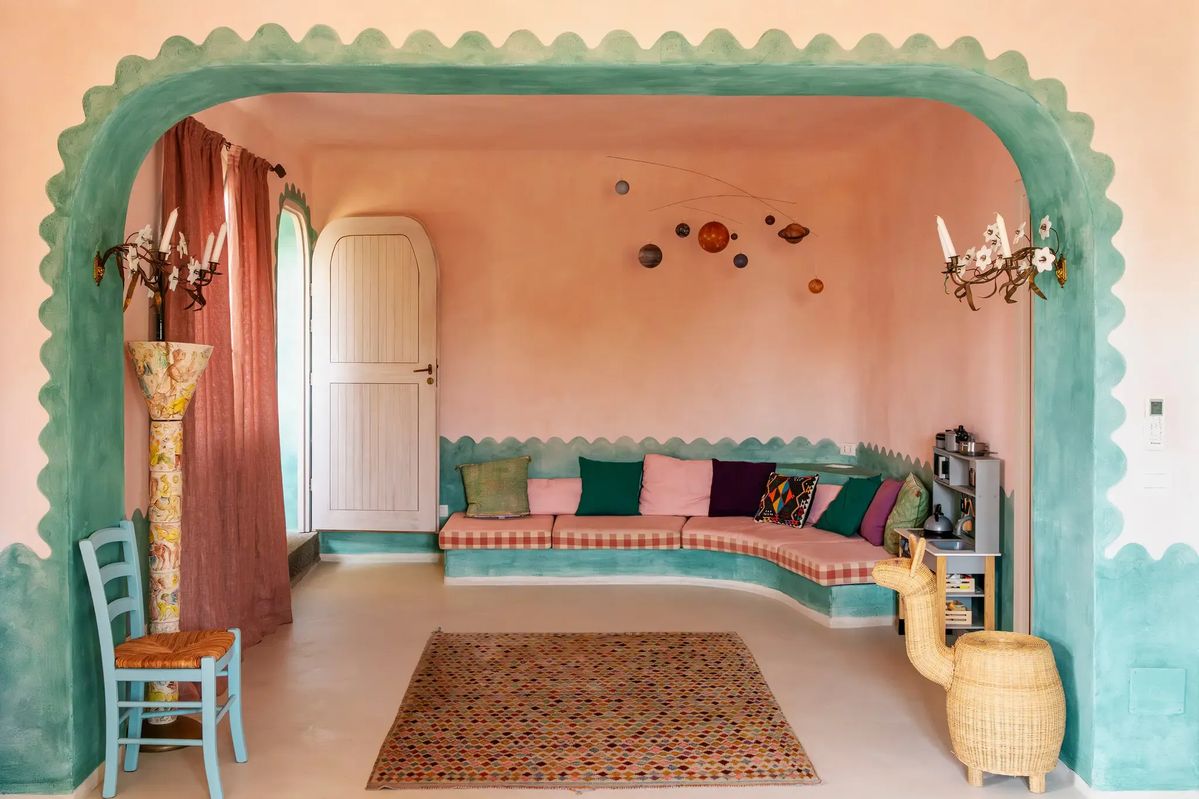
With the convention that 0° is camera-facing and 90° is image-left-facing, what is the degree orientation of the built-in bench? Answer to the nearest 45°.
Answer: approximately 0°

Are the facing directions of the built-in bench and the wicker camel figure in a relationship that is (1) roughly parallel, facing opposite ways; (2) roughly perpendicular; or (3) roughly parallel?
roughly perpendicular

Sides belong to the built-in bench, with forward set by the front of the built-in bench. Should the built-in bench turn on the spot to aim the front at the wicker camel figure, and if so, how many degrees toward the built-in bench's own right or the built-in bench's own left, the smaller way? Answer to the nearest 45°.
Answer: approximately 45° to the built-in bench's own left

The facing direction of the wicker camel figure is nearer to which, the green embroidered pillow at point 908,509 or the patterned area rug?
the patterned area rug

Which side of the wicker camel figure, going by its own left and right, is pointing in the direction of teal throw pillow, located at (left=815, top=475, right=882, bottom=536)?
right

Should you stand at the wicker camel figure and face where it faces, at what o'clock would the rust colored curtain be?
The rust colored curtain is roughly at 12 o'clock from the wicker camel figure.

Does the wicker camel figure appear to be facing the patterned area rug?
yes

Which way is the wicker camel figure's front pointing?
to the viewer's left

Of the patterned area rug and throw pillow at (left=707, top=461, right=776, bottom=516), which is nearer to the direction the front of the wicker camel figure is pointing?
the patterned area rug

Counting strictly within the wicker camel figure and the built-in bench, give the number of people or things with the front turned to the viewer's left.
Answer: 1
